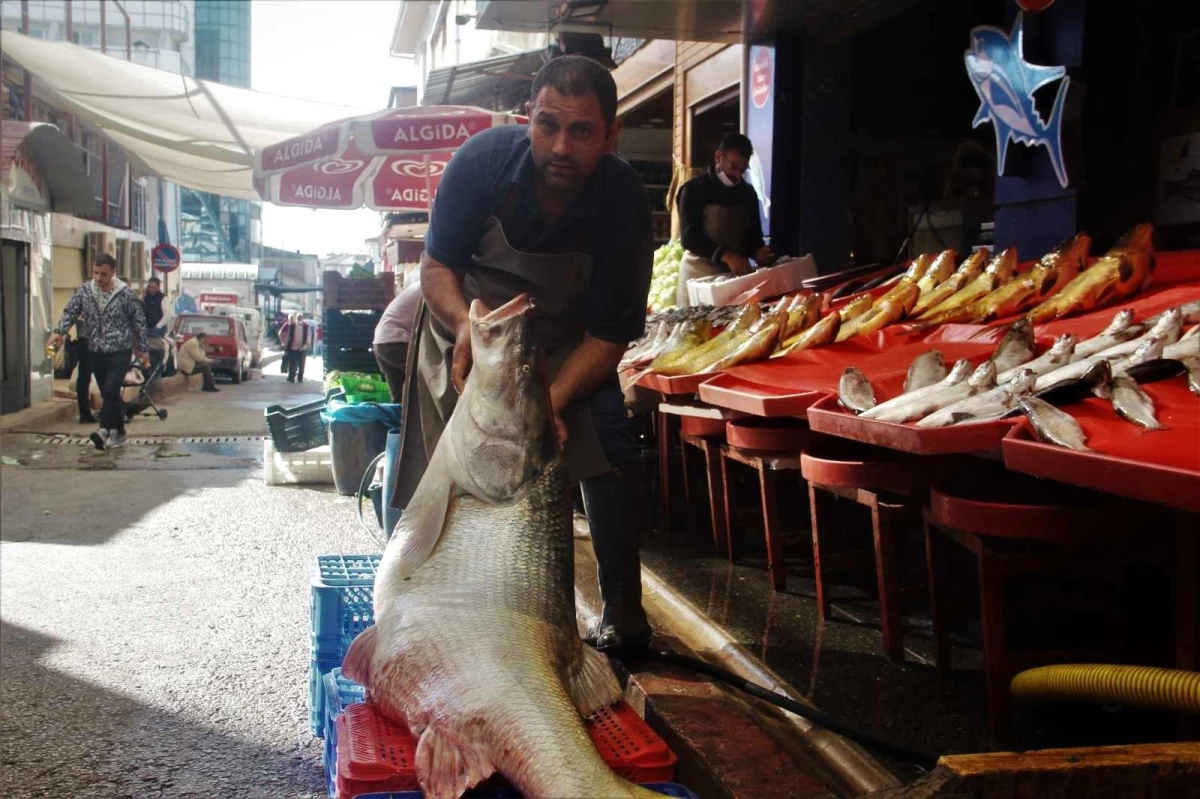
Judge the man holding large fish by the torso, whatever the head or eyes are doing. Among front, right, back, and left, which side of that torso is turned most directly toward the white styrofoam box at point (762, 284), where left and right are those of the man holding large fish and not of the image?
back

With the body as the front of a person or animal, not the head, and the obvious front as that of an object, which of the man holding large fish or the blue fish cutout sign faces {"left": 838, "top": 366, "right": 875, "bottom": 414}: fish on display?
the blue fish cutout sign

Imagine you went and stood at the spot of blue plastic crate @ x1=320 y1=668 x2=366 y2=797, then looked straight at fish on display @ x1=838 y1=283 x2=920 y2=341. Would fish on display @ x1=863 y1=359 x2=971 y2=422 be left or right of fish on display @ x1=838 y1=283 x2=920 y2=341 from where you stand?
right

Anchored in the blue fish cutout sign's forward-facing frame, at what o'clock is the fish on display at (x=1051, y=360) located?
The fish on display is roughly at 12 o'clock from the blue fish cutout sign.

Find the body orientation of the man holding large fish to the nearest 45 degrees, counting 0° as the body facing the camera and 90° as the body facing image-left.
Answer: approximately 0°

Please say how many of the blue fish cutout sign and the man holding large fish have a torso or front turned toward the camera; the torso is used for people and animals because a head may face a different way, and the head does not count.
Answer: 2
